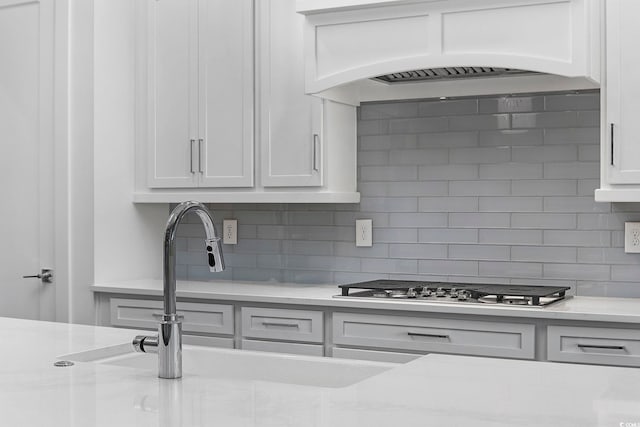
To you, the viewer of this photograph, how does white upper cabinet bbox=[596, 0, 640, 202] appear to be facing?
facing the viewer

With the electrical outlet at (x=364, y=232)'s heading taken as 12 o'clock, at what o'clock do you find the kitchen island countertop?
The kitchen island countertop is roughly at 12 o'clock from the electrical outlet.

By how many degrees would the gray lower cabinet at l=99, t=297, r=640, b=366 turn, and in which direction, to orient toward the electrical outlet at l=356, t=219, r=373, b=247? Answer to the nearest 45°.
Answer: approximately 180°

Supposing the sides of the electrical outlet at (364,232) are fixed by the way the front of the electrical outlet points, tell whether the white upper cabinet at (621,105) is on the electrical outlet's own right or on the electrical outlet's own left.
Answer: on the electrical outlet's own left

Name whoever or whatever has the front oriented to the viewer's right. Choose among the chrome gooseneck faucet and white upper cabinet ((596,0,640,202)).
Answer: the chrome gooseneck faucet

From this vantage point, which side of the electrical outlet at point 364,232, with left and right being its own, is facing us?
front

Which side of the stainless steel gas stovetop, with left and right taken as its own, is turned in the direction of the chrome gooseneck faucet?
front

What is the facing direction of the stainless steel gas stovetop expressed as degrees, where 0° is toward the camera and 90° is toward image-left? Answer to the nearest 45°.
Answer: approximately 0°

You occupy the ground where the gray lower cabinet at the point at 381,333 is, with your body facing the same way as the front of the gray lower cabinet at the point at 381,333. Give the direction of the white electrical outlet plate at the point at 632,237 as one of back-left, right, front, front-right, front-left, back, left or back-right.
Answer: left

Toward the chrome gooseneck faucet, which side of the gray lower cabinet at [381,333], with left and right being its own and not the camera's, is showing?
front

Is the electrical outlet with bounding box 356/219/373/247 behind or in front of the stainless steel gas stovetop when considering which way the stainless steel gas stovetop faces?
behind
